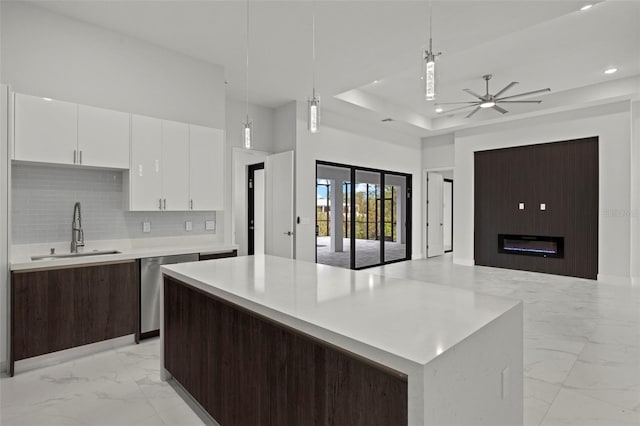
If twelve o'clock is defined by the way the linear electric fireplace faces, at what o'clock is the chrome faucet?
The chrome faucet is roughly at 1 o'clock from the linear electric fireplace.

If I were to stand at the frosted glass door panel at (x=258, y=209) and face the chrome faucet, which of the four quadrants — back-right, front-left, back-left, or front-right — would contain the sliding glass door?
back-left

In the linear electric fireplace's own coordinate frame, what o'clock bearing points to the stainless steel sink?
The stainless steel sink is roughly at 1 o'clock from the linear electric fireplace.

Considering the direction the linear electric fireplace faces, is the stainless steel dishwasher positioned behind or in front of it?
in front

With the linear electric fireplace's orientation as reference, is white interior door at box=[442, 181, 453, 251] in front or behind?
behind

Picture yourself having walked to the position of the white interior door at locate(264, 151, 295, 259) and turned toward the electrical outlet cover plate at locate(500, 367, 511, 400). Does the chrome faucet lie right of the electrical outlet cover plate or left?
right

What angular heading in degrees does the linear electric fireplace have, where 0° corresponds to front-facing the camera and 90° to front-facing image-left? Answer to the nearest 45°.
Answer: approximately 0°

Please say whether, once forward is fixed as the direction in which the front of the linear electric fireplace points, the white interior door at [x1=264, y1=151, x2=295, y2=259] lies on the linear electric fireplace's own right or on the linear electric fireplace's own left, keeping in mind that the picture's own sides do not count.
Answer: on the linear electric fireplace's own right

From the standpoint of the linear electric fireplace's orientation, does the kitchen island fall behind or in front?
in front

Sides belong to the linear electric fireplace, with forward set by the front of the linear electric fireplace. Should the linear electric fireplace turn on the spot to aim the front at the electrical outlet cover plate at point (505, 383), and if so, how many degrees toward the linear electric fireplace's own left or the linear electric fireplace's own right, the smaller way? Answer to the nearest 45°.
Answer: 0° — it already faces it

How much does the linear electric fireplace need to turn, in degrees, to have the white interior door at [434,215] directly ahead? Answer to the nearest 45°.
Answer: approximately 135° to its right

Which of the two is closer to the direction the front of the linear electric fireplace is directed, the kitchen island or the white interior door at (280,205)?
the kitchen island

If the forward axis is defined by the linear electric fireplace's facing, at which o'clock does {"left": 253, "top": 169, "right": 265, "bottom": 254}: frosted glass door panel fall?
The frosted glass door panel is roughly at 2 o'clock from the linear electric fireplace.
